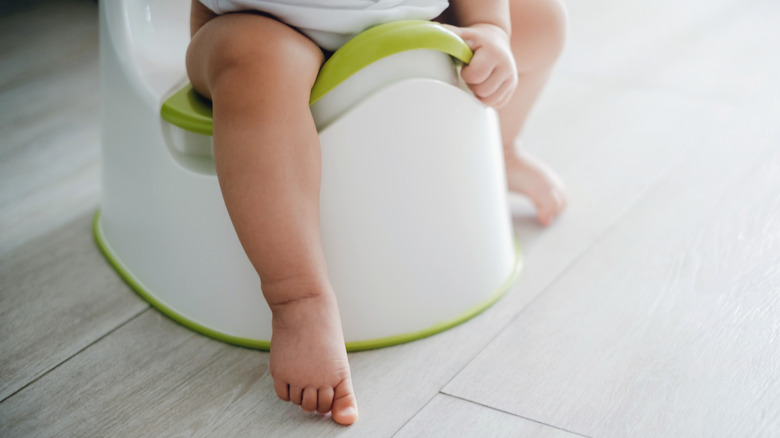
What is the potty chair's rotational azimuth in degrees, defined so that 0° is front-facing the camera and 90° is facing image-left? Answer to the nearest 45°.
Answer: approximately 315°

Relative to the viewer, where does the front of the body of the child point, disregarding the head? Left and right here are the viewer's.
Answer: facing the viewer and to the right of the viewer
